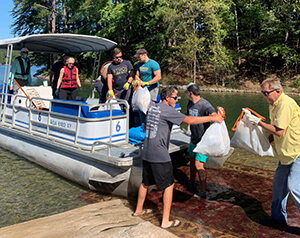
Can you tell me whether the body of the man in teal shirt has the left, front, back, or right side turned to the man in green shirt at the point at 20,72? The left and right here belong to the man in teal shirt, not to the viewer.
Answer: right

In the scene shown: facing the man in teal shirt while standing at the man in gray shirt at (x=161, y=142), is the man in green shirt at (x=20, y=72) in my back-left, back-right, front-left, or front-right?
front-left

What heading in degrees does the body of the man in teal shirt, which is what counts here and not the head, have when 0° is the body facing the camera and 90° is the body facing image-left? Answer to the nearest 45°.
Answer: approximately 45°

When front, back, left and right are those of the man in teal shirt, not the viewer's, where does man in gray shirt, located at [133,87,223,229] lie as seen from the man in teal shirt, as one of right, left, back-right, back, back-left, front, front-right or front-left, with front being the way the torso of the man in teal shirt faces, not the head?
front-left

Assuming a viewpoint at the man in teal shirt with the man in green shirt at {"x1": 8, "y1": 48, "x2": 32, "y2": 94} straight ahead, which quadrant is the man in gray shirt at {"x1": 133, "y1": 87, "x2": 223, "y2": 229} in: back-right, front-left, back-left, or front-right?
back-left

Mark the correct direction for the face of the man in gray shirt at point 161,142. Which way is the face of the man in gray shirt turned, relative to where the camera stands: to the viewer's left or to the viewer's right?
to the viewer's right

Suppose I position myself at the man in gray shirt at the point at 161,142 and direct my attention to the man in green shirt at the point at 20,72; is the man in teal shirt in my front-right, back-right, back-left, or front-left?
front-right
